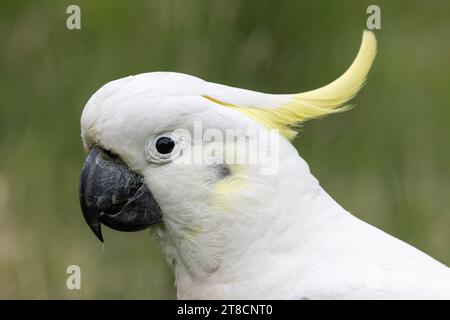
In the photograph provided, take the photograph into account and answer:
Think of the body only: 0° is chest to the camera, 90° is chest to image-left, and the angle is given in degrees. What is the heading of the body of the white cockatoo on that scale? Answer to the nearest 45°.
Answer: approximately 90°
